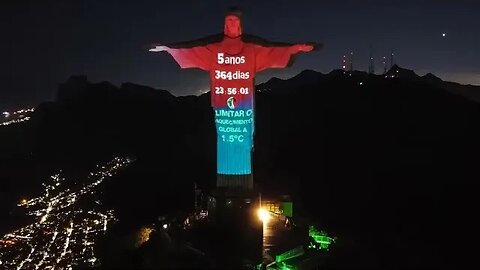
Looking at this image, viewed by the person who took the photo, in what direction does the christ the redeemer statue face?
facing the viewer
